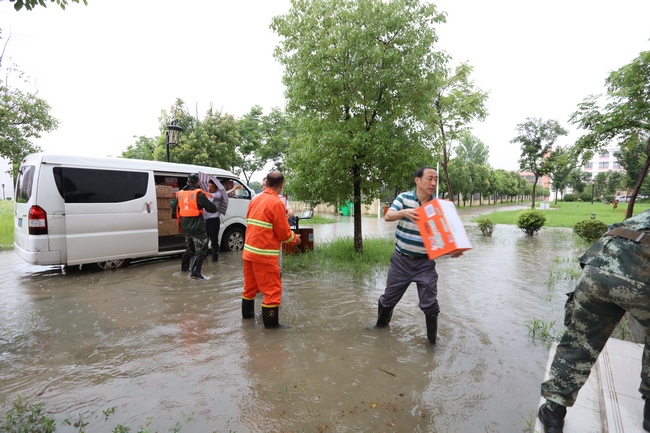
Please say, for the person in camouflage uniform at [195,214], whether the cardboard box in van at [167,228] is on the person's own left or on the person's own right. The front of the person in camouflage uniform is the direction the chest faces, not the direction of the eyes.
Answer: on the person's own left

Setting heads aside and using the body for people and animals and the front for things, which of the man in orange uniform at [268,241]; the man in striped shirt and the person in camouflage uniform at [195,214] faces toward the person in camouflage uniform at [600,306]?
the man in striped shirt

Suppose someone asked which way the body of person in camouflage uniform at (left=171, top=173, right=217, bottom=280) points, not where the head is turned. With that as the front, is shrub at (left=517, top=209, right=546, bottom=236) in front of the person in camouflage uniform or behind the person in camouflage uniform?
in front

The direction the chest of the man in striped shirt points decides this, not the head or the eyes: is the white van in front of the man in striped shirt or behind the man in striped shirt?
behind

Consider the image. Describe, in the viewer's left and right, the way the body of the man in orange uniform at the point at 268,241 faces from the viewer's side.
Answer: facing away from the viewer and to the right of the viewer

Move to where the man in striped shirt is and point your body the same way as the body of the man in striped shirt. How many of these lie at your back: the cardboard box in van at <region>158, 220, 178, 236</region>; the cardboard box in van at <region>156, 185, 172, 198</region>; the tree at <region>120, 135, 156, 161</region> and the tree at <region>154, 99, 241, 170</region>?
4

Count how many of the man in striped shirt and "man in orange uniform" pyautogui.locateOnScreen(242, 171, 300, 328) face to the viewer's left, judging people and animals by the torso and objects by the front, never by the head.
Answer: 0

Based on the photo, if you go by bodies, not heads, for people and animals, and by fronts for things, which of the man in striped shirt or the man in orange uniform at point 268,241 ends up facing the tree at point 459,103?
the man in orange uniform

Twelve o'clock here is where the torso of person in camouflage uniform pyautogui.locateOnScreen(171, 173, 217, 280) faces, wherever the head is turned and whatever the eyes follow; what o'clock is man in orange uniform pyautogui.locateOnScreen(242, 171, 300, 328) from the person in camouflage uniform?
The man in orange uniform is roughly at 4 o'clock from the person in camouflage uniform.

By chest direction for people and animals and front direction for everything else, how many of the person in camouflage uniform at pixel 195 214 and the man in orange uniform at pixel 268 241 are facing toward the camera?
0

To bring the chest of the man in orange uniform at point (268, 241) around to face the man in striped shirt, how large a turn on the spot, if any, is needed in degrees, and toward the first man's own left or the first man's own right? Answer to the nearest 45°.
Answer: approximately 45° to the first man's own right

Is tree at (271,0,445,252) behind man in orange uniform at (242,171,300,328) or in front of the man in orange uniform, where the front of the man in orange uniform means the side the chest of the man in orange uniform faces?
in front
